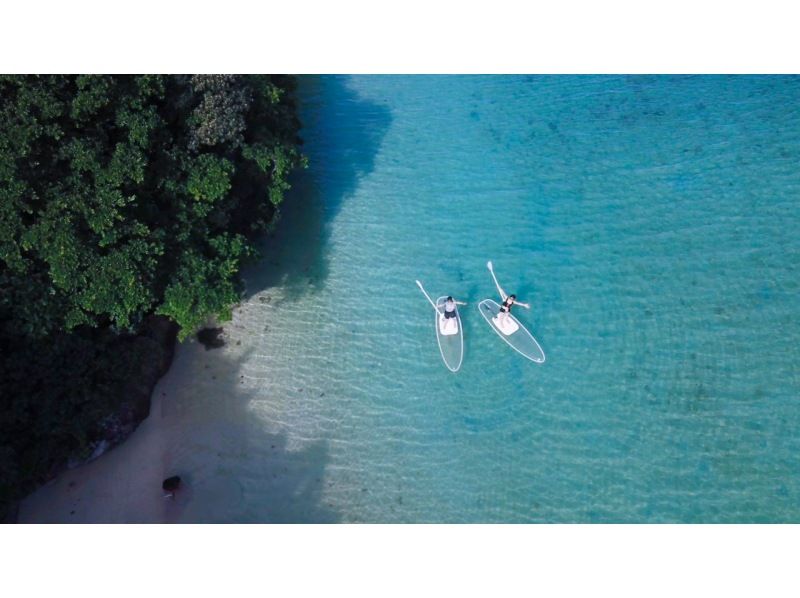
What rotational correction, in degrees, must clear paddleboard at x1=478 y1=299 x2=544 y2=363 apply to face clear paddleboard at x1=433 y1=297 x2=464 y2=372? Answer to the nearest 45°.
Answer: approximately 135° to its right

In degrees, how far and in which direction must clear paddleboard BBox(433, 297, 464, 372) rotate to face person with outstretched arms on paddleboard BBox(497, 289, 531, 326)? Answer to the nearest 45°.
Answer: approximately 90° to its left

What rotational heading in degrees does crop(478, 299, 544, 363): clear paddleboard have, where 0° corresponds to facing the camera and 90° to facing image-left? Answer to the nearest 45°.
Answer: approximately 315°

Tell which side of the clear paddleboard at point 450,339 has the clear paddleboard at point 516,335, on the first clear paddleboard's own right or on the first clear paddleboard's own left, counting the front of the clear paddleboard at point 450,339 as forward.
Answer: on the first clear paddleboard's own left

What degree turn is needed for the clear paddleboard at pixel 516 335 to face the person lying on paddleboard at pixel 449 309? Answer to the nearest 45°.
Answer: approximately 135° to its right

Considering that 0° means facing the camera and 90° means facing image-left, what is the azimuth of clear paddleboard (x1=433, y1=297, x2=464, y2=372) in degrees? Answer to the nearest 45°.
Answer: approximately 0°
